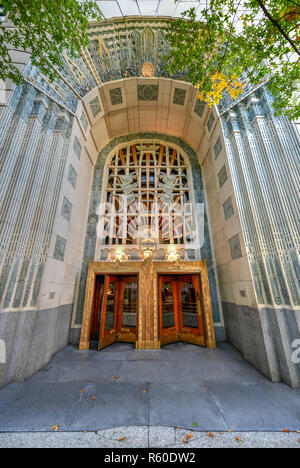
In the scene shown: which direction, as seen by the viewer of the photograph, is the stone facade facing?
facing the viewer
